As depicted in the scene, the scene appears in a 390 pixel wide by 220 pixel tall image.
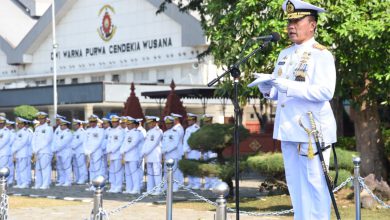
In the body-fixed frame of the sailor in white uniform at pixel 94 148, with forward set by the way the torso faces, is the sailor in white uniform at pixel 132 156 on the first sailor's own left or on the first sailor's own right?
on the first sailor's own left

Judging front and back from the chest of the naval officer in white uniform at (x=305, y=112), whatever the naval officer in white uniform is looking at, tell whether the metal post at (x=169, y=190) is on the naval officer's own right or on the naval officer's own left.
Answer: on the naval officer's own right

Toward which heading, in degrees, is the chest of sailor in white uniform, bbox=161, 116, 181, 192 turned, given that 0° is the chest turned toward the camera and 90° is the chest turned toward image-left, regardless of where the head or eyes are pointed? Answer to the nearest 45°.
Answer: approximately 45°

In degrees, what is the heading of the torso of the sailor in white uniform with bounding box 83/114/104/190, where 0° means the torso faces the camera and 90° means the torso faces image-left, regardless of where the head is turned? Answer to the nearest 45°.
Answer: approximately 45°
